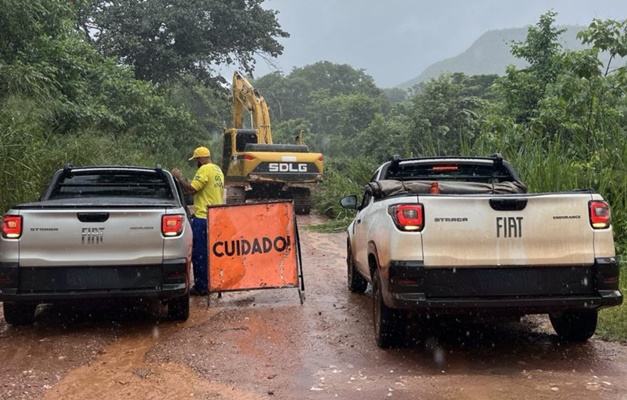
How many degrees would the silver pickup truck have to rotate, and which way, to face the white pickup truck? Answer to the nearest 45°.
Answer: approximately 135° to its right

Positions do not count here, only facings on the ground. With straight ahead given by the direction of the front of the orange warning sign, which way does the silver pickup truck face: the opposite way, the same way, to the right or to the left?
the opposite way

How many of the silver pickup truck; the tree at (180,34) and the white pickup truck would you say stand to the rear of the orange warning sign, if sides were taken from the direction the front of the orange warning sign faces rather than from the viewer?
1

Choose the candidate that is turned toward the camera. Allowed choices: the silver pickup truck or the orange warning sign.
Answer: the orange warning sign

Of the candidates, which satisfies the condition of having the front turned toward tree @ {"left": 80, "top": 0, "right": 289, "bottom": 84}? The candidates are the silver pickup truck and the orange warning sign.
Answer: the silver pickup truck

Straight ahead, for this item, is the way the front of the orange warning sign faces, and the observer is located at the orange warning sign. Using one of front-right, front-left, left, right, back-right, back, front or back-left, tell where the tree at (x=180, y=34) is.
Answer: back

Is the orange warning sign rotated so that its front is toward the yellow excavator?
no

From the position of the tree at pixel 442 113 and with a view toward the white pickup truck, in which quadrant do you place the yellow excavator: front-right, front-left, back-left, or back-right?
front-right

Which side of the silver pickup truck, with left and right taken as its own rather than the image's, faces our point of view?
back

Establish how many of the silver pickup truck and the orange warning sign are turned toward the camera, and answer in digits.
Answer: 1

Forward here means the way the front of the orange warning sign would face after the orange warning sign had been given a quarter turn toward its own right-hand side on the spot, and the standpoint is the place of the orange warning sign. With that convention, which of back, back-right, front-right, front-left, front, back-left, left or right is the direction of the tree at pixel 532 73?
back-right

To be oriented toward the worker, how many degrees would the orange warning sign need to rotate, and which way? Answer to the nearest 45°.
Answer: approximately 135° to its right

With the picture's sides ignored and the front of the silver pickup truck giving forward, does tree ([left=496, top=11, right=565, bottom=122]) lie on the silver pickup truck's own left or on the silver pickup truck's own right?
on the silver pickup truck's own right

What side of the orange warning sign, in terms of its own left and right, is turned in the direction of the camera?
front

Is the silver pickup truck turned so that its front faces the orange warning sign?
no
